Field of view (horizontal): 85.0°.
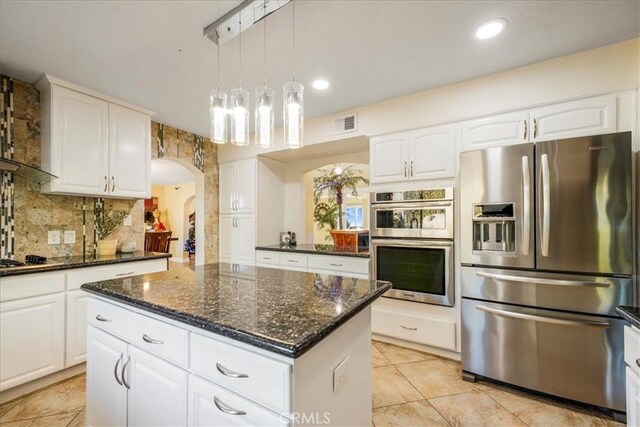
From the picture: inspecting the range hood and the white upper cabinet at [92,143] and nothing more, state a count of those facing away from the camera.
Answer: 0

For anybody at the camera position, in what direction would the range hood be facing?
facing the viewer and to the right of the viewer

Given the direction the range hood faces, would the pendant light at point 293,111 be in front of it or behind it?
in front

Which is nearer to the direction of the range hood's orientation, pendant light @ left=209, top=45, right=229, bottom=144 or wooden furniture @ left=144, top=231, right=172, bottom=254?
the pendant light

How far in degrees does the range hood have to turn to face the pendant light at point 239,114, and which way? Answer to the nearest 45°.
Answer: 0° — it already faces it
